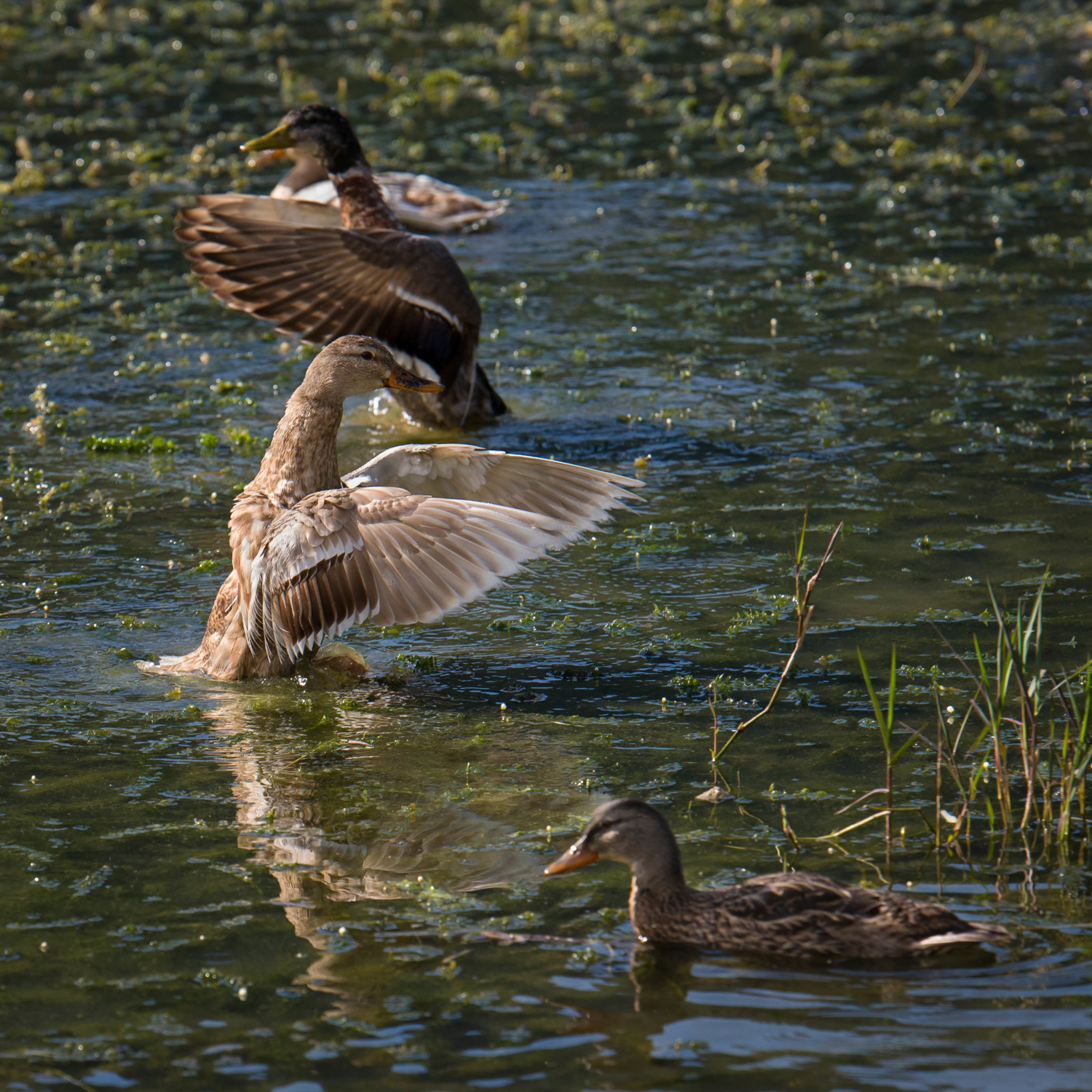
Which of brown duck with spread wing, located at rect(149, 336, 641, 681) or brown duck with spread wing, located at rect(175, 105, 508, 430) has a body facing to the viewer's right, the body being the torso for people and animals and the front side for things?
brown duck with spread wing, located at rect(149, 336, 641, 681)

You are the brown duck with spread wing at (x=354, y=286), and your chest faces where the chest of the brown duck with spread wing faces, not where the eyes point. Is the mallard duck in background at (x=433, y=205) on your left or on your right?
on your right

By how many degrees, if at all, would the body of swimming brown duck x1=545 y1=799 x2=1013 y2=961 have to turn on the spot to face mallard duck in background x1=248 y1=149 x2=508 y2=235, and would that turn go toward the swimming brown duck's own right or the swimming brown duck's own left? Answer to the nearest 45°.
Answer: approximately 90° to the swimming brown duck's own right

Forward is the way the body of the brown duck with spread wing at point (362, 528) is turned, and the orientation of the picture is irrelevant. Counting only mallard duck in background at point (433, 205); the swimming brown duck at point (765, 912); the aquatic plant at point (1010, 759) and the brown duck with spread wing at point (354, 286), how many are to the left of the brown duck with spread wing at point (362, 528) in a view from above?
2

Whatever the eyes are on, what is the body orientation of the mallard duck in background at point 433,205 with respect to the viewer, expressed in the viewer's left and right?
facing to the left of the viewer

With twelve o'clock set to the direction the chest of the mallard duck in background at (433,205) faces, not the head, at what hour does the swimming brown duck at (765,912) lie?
The swimming brown duck is roughly at 9 o'clock from the mallard duck in background.

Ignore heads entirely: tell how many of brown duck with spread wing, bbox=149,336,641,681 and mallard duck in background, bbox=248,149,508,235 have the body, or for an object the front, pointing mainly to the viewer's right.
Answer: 1

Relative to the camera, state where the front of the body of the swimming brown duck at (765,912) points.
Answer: to the viewer's left

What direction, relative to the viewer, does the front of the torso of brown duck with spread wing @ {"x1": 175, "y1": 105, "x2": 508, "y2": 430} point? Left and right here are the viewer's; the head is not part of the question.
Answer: facing to the left of the viewer

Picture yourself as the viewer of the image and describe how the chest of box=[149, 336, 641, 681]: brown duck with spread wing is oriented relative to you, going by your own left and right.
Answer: facing to the right of the viewer
